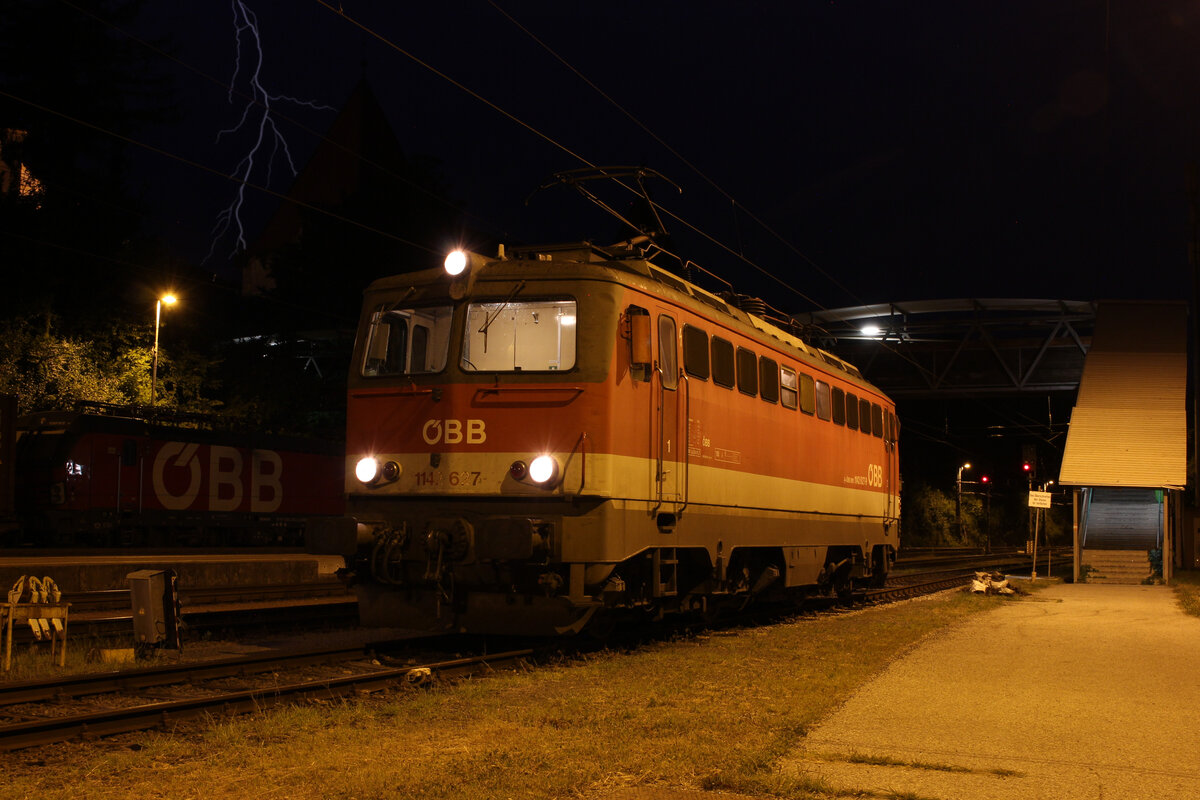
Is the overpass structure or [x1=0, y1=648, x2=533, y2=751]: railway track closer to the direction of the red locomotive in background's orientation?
the railway track

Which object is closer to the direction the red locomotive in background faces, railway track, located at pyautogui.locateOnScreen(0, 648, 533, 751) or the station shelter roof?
the railway track

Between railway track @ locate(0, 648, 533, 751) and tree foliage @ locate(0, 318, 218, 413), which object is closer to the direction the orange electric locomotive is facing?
the railway track

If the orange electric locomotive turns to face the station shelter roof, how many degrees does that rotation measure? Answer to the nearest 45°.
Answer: approximately 180°

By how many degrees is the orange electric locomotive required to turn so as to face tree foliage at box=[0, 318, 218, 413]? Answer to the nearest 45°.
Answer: approximately 90° to its right

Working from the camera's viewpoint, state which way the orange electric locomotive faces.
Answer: facing the viewer and to the left of the viewer

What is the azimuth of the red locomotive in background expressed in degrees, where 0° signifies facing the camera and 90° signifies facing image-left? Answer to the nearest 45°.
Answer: approximately 45°

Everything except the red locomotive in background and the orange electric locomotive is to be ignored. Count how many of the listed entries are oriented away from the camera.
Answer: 0
